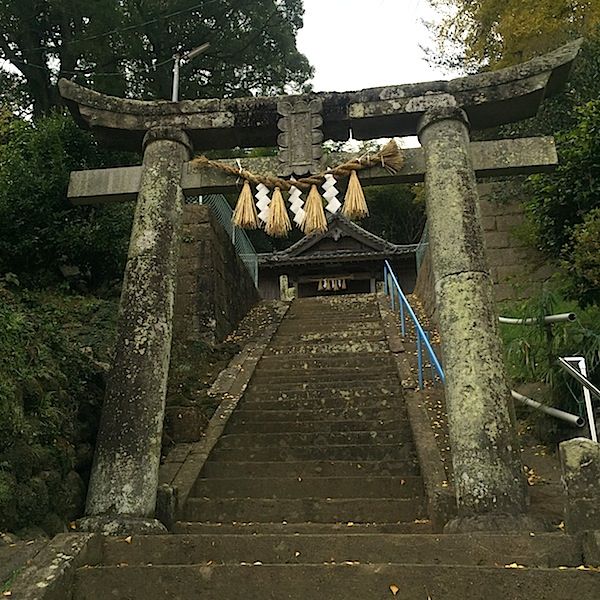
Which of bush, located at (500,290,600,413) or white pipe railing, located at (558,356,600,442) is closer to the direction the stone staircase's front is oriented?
the white pipe railing

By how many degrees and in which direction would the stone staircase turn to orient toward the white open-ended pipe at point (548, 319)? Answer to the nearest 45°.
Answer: approximately 90° to its left

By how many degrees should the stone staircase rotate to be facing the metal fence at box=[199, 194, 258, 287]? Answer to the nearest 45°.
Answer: approximately 180°

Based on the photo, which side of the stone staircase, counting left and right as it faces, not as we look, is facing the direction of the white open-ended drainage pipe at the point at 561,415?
left

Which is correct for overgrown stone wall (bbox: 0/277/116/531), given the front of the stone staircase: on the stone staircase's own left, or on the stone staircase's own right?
on the stone staircase's own right

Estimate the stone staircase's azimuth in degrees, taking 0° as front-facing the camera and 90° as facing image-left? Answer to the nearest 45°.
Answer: approximately 0°

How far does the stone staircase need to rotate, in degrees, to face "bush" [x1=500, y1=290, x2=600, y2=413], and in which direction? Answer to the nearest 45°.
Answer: approximately 135° to its left
